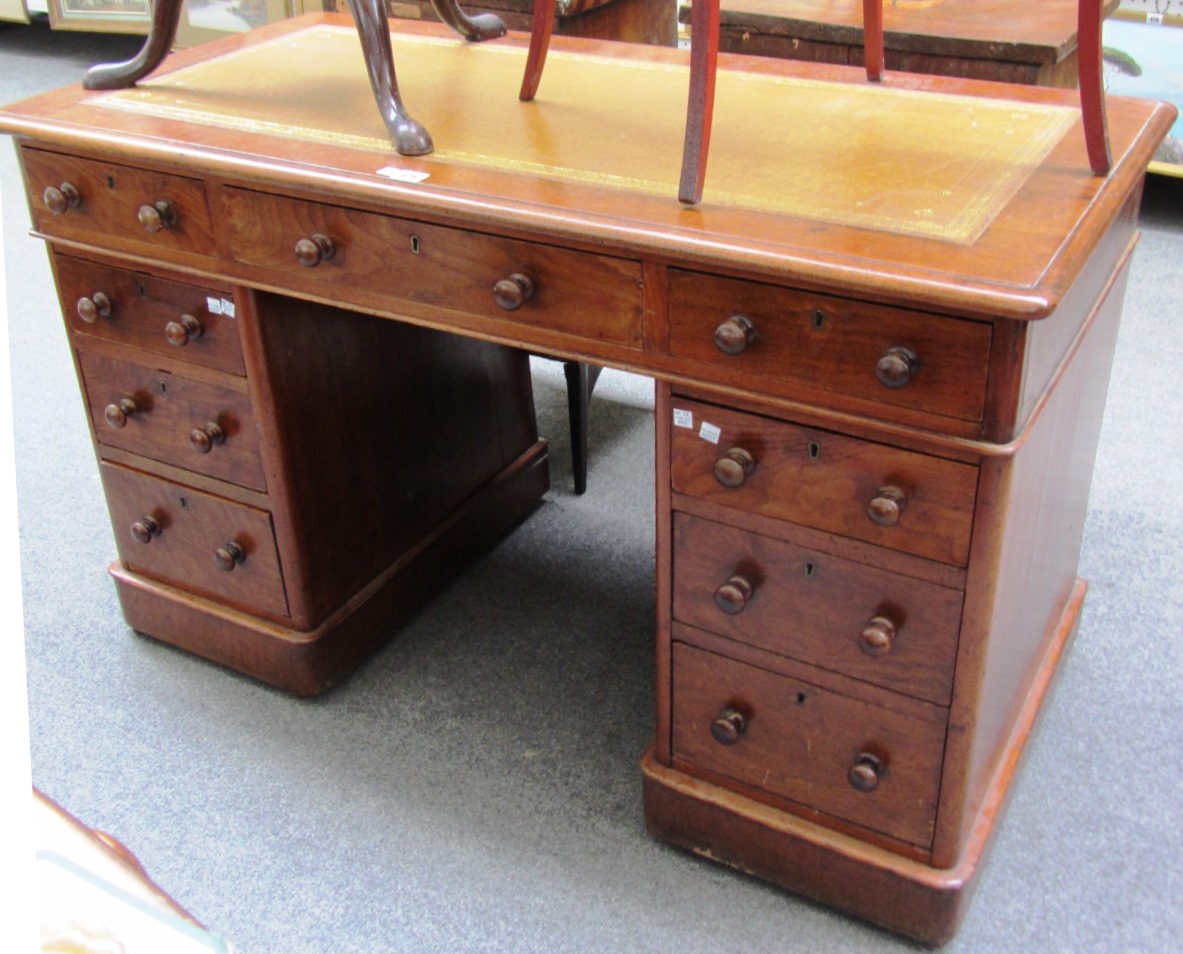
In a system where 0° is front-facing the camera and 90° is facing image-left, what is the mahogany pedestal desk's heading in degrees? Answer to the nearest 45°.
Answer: approximately 45°

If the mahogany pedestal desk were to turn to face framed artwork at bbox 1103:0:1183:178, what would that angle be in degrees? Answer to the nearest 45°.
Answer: approximately 180°

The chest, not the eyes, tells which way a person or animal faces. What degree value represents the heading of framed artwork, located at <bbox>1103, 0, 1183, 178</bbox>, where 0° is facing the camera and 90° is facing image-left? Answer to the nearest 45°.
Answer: approximately 0°

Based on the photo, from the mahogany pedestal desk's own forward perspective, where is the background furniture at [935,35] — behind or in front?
behind
